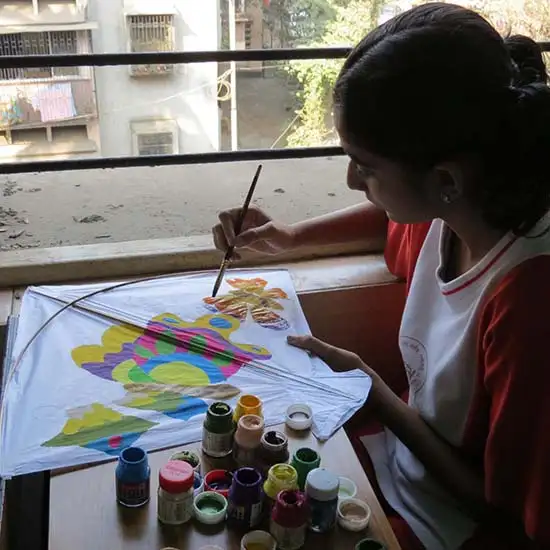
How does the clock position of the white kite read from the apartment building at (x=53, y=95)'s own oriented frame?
The white kite is roughly at 12 o'clock from the apartment building.

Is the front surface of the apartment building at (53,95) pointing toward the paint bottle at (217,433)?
yes

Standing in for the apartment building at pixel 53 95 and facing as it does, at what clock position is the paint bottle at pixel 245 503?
The paint bottle is roughly at 12 o'clock from the apartment building.

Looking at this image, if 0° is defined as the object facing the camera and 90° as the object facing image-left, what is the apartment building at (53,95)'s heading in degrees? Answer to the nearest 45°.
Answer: approximately 0°

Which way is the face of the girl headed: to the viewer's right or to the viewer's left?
to the viewer's left

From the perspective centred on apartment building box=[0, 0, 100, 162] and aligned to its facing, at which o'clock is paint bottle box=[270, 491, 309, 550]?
The paint bottle is roughly at 12 o'clock from the apartment building.

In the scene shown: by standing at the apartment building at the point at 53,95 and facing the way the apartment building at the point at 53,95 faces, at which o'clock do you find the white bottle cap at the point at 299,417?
The white bottle cap is roughly at 12 o'clock from the apartment building.

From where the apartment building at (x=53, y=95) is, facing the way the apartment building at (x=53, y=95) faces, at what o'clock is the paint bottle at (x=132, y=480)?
The paint bottle is roughly at 12 o'clock from the apartment building.
